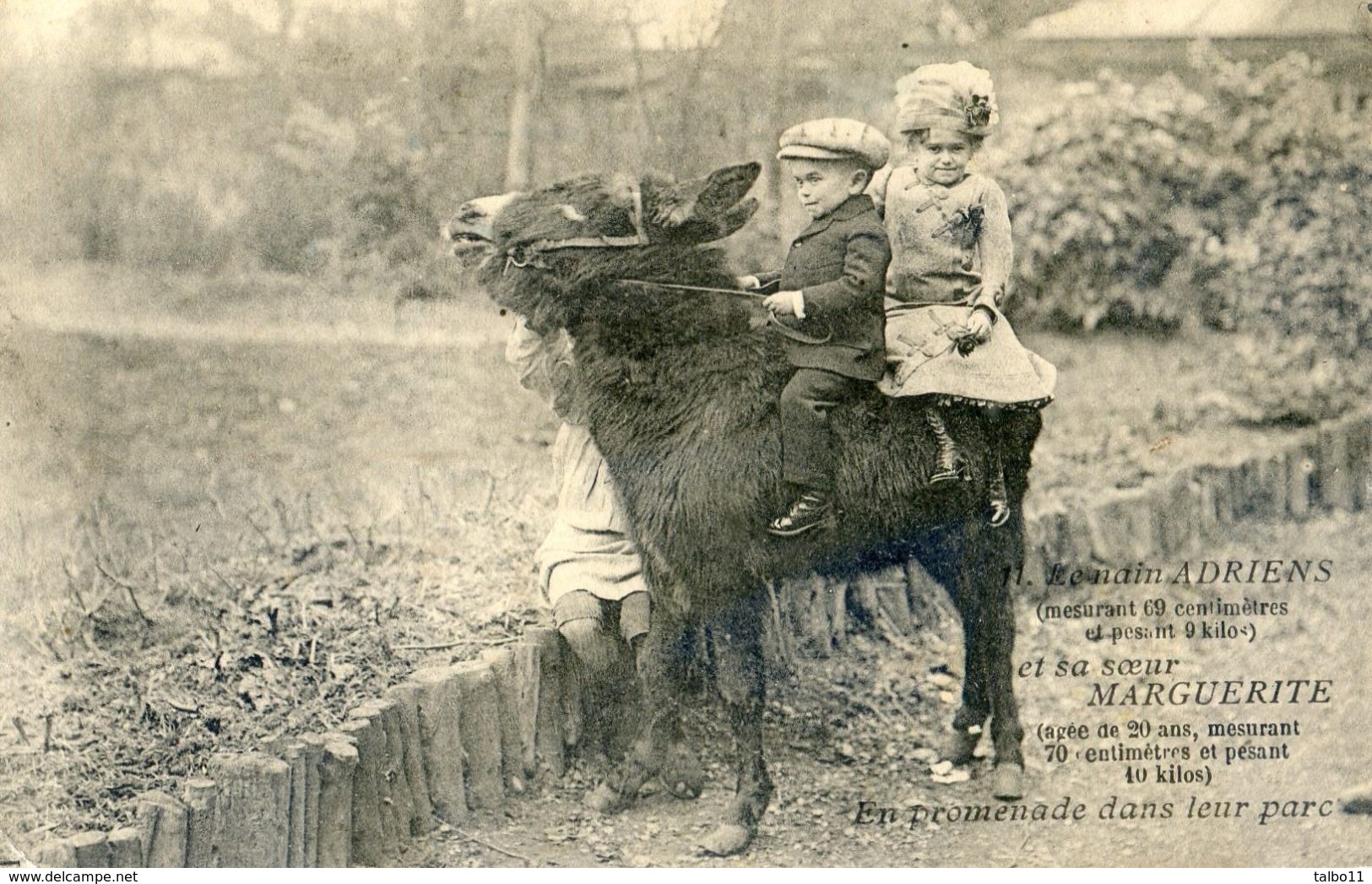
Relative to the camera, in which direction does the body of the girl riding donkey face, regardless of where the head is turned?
toward the camera

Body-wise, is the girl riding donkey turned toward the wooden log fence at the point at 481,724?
no

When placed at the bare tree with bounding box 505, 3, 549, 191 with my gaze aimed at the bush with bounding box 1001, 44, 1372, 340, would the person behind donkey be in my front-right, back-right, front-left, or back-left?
front-right

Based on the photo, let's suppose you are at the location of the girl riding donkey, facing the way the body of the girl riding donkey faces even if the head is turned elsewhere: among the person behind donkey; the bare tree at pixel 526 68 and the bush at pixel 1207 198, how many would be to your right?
2

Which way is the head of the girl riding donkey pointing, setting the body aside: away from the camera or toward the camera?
toward the camera

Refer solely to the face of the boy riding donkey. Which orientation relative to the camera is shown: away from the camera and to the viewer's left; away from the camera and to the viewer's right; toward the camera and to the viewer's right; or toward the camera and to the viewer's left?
toward the camera and to the viewer's left

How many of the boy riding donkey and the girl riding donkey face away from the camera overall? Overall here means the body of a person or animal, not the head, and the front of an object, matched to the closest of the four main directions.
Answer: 0

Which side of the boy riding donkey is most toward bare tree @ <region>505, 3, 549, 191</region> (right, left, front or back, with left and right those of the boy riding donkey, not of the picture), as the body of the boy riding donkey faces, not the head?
right

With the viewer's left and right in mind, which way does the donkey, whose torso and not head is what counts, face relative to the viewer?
facing the viewer and to the left of the viewer

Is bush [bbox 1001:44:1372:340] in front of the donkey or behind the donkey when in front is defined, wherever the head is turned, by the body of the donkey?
behind

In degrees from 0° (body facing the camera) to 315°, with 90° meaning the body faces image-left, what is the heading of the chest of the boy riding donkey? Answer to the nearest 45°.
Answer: approximately 45°
